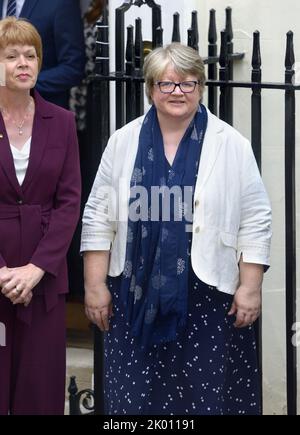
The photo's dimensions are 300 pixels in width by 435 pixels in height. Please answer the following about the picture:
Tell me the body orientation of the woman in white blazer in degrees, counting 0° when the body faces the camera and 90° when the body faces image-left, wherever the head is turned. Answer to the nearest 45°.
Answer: approximately 0°

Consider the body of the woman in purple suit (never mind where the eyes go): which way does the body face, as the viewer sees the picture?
toward the camera

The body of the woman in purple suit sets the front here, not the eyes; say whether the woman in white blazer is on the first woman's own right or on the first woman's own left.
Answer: on the first woman's own left

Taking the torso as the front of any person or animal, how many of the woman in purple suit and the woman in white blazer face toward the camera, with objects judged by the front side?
2

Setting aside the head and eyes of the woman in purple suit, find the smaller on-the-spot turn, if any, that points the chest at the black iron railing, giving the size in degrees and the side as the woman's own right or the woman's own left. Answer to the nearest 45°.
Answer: approximately 90° to the woman's own left

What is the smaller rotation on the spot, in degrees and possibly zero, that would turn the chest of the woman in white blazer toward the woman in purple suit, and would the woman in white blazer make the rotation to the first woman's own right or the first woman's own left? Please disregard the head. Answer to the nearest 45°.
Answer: approximately 90° to the first woman's own right
